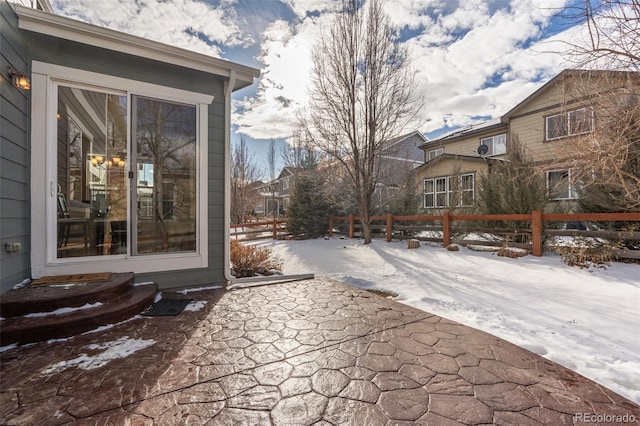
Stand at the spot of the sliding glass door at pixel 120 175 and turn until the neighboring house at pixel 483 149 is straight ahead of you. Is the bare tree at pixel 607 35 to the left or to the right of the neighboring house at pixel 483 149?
right

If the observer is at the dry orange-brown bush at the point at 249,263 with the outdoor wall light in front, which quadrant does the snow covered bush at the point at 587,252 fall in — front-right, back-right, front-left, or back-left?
back-left
